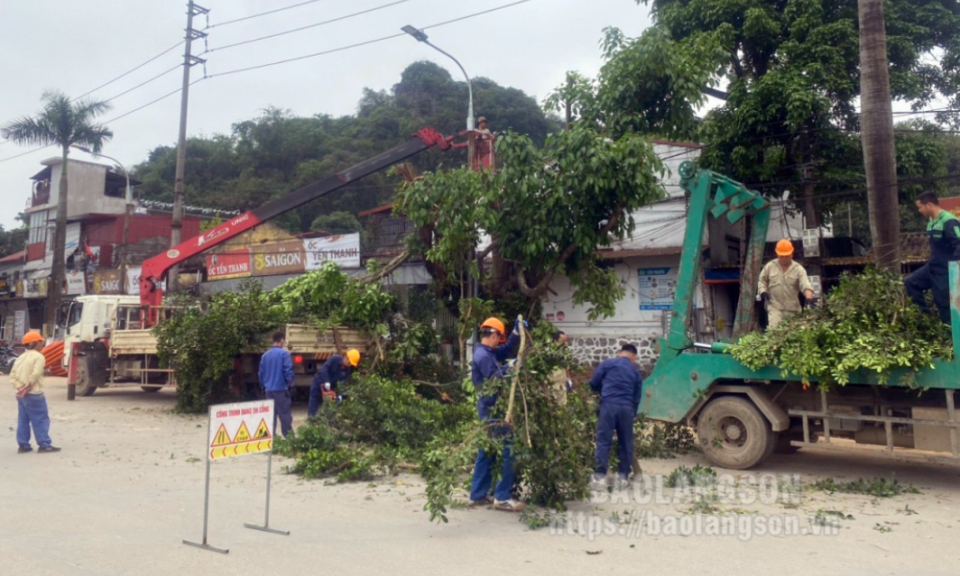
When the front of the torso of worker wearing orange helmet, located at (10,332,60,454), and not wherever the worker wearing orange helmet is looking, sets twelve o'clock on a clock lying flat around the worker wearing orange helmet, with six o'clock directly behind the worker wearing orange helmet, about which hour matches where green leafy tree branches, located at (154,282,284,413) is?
The green leafy tree branches is roughly at 12 o'clock from the worker wearing orange helmet.

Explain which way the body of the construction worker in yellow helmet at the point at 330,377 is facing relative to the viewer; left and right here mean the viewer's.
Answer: facing to the right of the viewer

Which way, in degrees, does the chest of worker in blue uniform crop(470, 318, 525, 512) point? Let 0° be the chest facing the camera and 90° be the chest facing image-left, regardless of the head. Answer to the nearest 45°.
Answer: approximately 270°

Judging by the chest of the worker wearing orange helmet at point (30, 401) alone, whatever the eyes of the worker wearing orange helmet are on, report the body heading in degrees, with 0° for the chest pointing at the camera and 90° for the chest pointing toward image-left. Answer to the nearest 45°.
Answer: approximately 225°

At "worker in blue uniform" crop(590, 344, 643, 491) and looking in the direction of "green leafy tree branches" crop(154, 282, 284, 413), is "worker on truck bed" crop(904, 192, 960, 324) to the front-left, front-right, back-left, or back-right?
back-right

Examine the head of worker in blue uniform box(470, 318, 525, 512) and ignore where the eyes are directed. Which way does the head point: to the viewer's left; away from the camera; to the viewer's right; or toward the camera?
to the viewer's right

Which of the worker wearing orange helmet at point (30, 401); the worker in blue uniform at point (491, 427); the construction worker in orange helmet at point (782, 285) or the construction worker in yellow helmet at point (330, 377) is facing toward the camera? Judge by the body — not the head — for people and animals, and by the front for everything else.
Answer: the construction worker in orange helmet at point (782, 285)

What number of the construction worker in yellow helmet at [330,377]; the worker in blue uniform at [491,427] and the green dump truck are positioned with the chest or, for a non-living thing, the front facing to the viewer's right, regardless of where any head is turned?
3

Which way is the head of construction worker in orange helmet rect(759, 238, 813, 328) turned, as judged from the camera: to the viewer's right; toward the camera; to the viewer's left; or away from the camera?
toward the camera

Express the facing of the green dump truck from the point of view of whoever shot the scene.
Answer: facing to the right of the viewer

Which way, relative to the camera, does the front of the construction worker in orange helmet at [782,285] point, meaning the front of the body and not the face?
toward the camera

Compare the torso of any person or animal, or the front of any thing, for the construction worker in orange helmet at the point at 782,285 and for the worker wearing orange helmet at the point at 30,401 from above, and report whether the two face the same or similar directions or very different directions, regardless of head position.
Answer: very different directions
